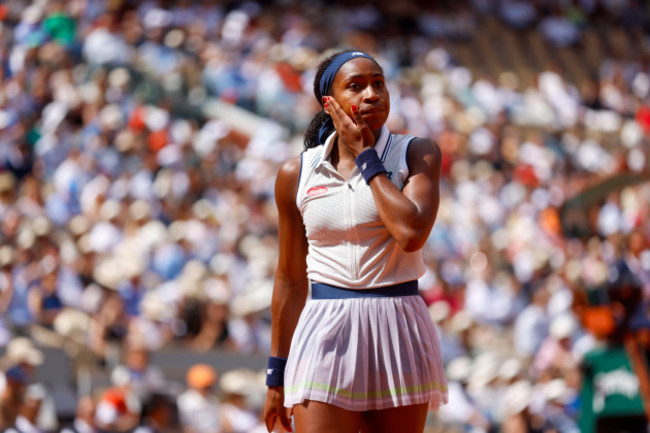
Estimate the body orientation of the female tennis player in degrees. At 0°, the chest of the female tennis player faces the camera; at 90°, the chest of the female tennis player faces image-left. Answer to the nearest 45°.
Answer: approximately 0°
